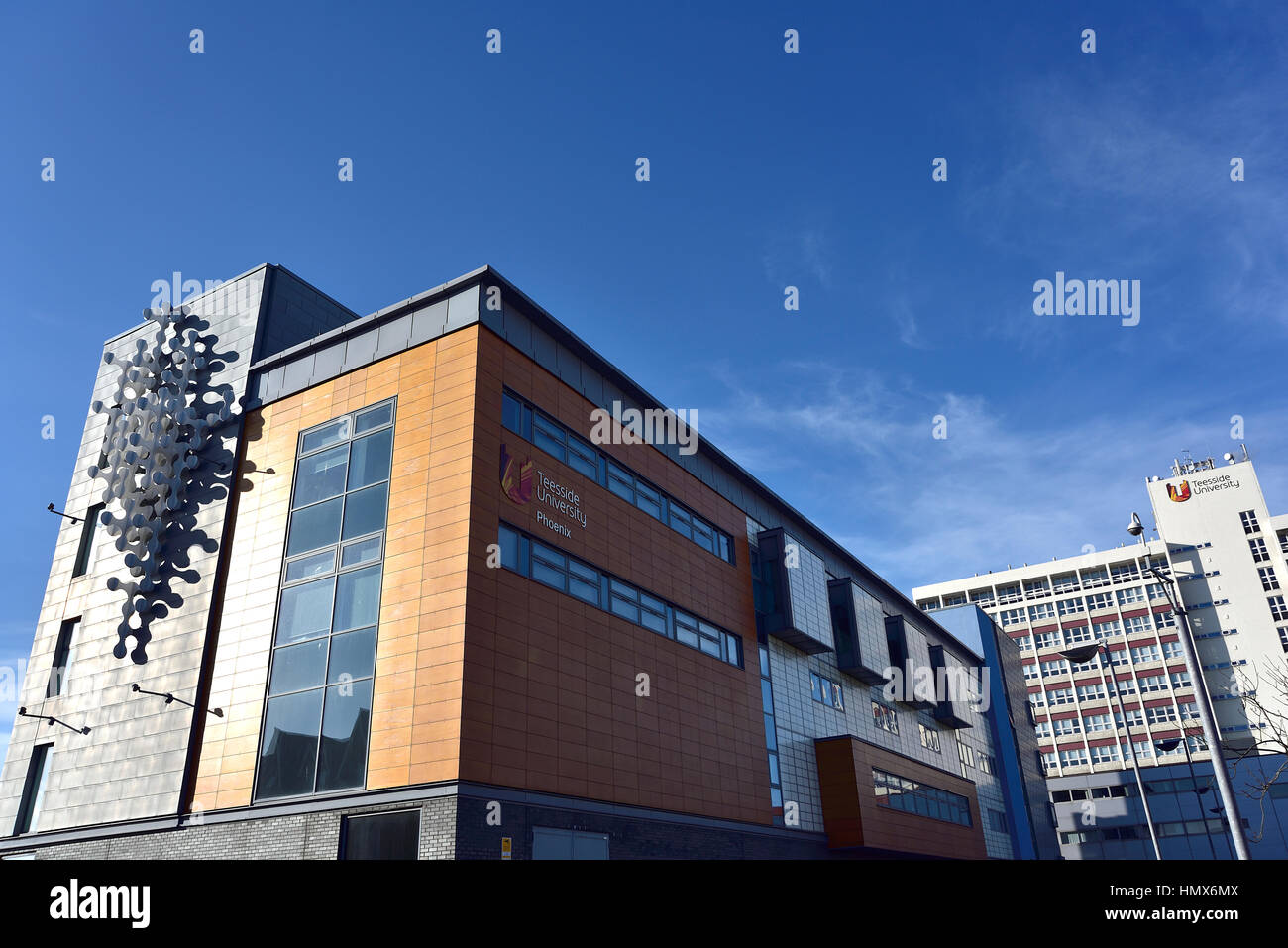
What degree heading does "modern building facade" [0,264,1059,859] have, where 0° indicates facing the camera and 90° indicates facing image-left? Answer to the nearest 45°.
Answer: approximately 315°

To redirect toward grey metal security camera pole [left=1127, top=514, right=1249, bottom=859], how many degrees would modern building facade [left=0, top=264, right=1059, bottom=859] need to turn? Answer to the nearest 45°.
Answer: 0° — it already faces it
